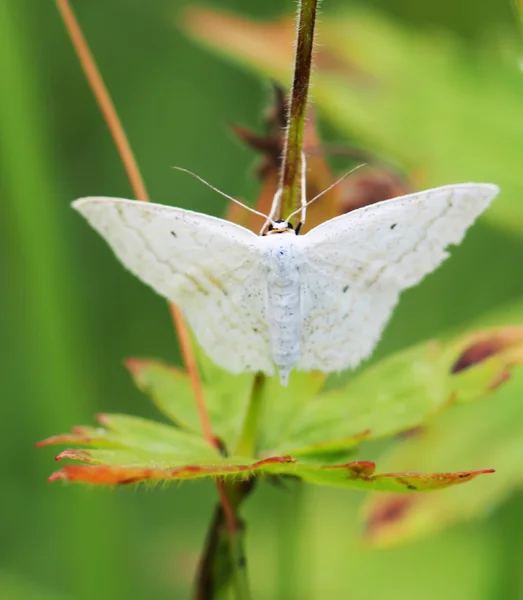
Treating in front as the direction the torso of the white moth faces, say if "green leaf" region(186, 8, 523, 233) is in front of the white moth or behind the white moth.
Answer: in front

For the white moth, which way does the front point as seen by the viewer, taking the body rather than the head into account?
away from the camera
